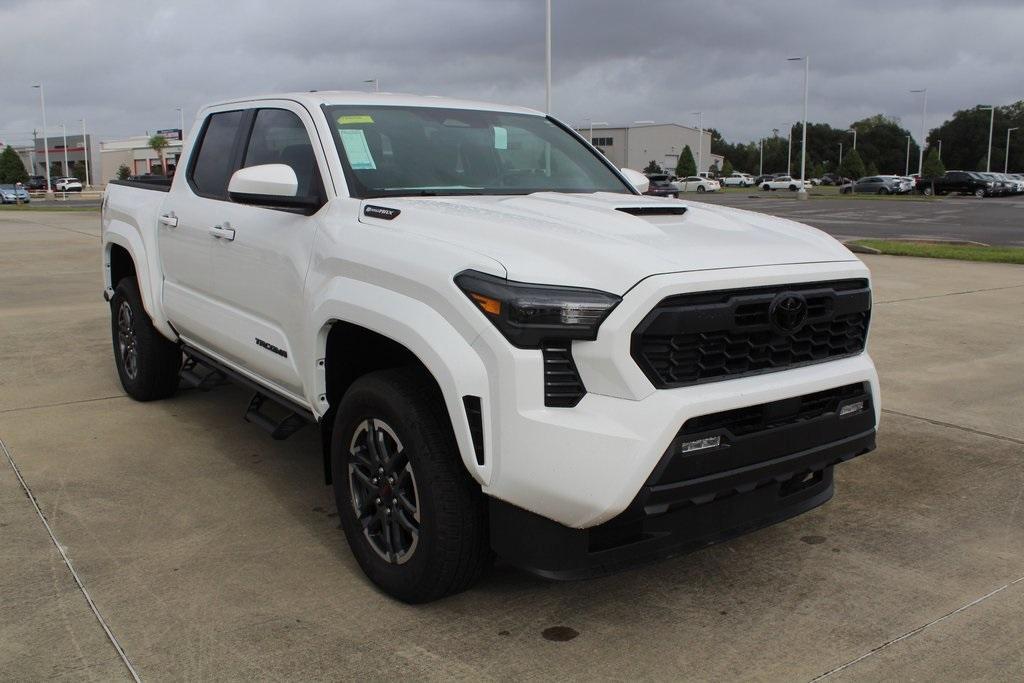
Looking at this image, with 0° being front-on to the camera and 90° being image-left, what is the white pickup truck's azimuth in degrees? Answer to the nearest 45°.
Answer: approximately 315°
